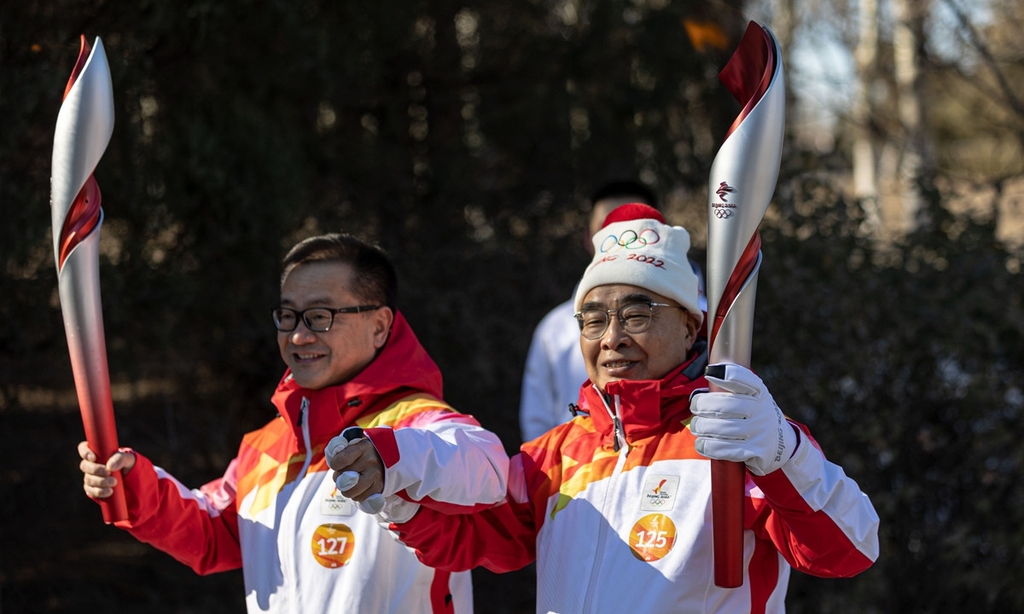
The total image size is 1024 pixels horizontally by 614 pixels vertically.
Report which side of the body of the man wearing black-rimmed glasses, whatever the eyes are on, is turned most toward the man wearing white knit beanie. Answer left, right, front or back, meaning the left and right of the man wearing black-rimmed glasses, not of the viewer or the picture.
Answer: left
